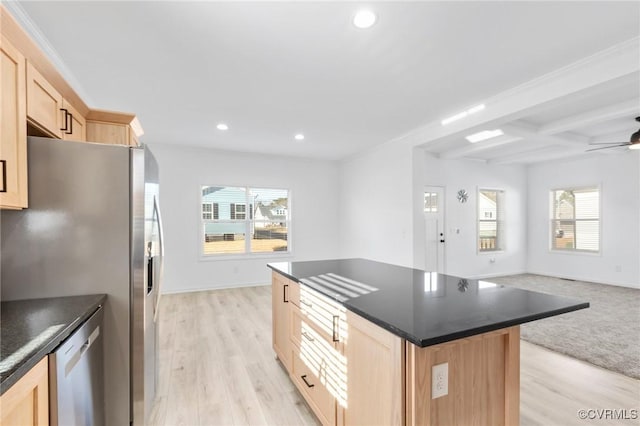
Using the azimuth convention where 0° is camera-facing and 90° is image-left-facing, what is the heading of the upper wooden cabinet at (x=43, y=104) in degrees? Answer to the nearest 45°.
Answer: approximately 270°

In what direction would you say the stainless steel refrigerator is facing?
to the viewer's right

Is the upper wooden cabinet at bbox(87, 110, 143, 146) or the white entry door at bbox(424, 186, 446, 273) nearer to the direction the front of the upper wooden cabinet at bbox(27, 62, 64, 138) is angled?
the white entry door

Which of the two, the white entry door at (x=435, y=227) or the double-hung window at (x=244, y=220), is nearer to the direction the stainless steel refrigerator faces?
the white entry door

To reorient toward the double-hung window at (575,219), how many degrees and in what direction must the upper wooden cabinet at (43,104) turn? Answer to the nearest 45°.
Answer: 0° — it already faces it

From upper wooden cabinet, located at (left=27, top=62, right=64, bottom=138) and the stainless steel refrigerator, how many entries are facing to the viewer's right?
2

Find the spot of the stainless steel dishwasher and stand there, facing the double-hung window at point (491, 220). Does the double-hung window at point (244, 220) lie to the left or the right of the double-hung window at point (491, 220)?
left
